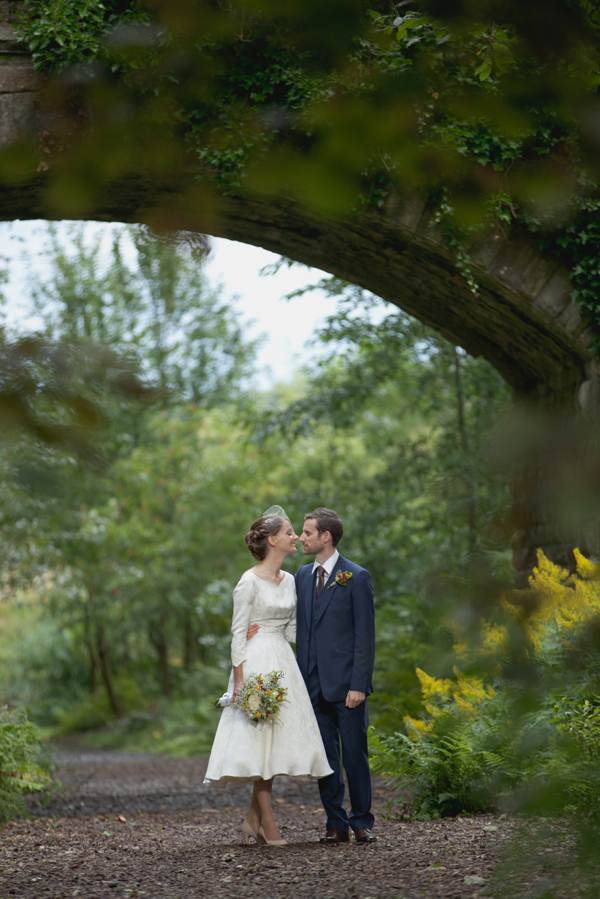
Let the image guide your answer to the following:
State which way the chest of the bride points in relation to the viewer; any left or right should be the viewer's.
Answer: facing the viewer and to the right of the viewer

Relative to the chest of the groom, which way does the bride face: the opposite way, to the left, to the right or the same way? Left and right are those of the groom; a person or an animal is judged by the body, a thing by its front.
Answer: to the left

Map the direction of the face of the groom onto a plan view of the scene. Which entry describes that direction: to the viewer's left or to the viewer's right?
to the viewer's left

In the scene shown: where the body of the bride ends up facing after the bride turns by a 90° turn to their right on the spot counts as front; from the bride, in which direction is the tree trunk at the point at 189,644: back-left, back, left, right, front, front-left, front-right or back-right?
back-right

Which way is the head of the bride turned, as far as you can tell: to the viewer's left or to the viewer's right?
to the viewer's right

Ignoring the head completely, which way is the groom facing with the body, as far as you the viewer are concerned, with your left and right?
facing the viewer and to the left of the viewer

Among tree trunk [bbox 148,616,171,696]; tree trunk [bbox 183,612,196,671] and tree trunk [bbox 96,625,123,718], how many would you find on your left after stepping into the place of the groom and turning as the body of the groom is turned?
0

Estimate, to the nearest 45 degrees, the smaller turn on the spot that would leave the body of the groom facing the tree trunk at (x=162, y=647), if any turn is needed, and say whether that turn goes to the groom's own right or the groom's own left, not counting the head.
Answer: approximately 135° to the groom's own right

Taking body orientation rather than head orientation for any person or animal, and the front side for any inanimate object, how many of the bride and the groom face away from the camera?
0

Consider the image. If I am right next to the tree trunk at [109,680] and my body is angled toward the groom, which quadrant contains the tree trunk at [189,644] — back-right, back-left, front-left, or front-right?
back-left
